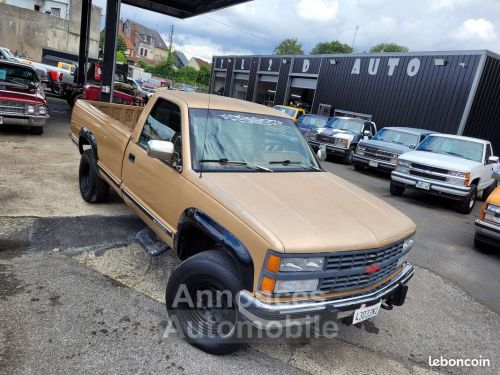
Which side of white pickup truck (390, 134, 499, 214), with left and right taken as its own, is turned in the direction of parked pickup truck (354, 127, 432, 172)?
right

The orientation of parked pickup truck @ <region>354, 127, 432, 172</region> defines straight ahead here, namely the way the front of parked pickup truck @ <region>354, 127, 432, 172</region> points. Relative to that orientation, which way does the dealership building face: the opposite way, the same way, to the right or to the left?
the same way

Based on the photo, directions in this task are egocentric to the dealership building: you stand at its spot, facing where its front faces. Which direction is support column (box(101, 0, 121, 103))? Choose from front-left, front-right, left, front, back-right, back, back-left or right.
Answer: front

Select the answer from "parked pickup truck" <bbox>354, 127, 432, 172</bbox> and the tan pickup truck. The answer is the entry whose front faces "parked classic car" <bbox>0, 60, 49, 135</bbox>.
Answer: "parked pickup truck" <bbox>354, 127, 432, 172</bbox>

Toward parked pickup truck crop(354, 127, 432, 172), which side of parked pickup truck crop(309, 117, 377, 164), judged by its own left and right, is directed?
left

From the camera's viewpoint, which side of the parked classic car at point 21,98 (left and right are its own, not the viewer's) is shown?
front

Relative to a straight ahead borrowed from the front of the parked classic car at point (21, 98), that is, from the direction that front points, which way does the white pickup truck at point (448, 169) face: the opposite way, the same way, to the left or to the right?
to the right

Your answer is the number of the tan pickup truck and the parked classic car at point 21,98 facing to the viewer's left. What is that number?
0

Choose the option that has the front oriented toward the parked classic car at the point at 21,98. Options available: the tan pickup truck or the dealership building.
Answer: the dealership building

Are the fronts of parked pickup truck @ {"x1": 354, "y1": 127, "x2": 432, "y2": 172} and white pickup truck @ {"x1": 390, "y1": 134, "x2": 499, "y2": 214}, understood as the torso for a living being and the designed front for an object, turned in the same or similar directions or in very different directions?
same or similar directions

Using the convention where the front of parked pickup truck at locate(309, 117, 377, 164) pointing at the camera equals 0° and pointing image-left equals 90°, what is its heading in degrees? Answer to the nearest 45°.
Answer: approximately 45°

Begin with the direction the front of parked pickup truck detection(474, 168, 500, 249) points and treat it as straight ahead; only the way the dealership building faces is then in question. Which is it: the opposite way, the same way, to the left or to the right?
the same way

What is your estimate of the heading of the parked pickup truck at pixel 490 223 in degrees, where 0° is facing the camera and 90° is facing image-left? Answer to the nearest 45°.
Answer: approximately 45°

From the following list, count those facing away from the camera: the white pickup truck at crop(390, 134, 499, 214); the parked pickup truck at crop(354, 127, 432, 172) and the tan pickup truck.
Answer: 0

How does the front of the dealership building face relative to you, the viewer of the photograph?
facing the viewer and to the left of the viewer

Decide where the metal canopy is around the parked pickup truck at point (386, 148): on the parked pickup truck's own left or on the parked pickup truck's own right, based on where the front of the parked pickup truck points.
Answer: on the parked pickup truck's own right
